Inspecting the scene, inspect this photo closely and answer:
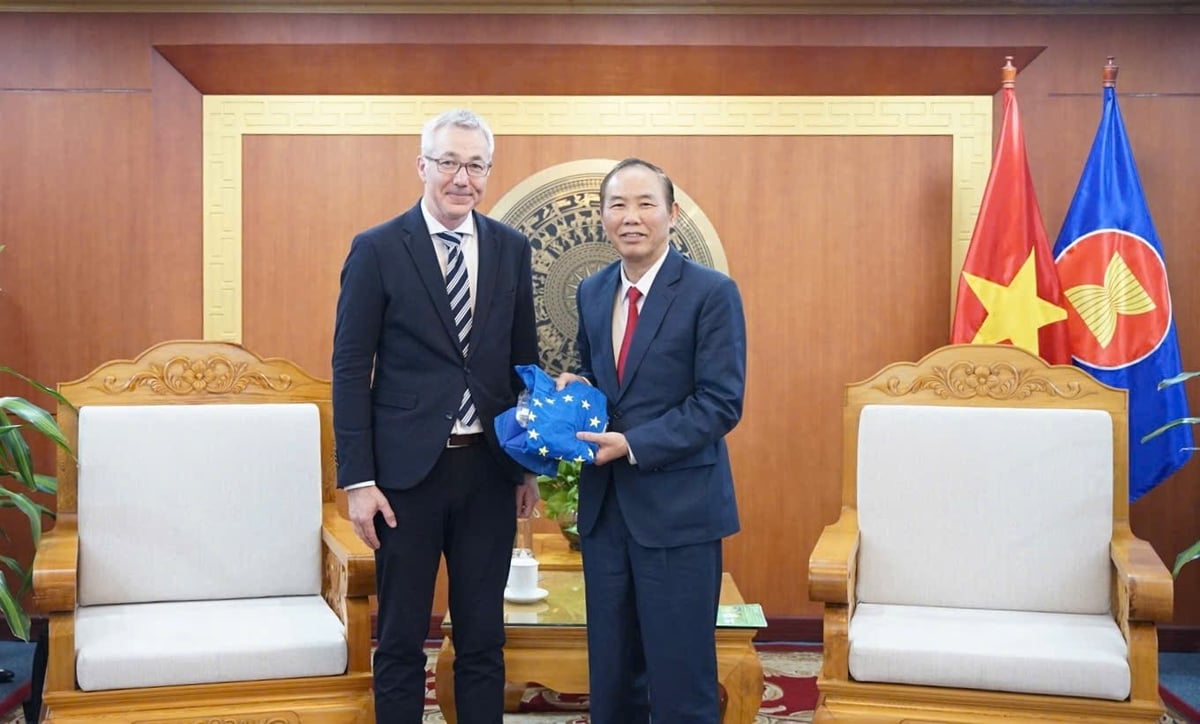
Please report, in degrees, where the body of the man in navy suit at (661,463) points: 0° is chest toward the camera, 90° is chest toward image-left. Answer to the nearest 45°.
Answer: approximately 45°

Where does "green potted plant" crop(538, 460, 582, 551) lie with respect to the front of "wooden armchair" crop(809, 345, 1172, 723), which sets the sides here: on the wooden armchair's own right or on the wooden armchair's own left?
on the wooden armchair's own right

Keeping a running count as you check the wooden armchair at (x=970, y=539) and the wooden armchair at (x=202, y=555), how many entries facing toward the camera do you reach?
2

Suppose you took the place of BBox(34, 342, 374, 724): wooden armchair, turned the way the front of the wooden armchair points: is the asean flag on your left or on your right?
on your left

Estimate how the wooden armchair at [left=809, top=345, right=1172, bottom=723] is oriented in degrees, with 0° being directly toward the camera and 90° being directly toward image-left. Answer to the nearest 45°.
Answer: approximately 0°

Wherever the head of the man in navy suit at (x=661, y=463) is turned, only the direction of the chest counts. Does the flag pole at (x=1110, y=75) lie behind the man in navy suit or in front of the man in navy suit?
behind

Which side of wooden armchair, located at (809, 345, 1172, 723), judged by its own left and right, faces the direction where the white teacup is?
right

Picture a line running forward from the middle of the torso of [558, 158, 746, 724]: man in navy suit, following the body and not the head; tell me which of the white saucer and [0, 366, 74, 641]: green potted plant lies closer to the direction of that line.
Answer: the green potted plant

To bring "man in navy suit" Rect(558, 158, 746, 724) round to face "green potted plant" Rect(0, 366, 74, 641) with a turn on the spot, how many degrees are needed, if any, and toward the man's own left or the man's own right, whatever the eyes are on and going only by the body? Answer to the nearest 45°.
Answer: approximately 45° to the man's own right

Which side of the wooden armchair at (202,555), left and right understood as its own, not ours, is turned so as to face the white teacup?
left
